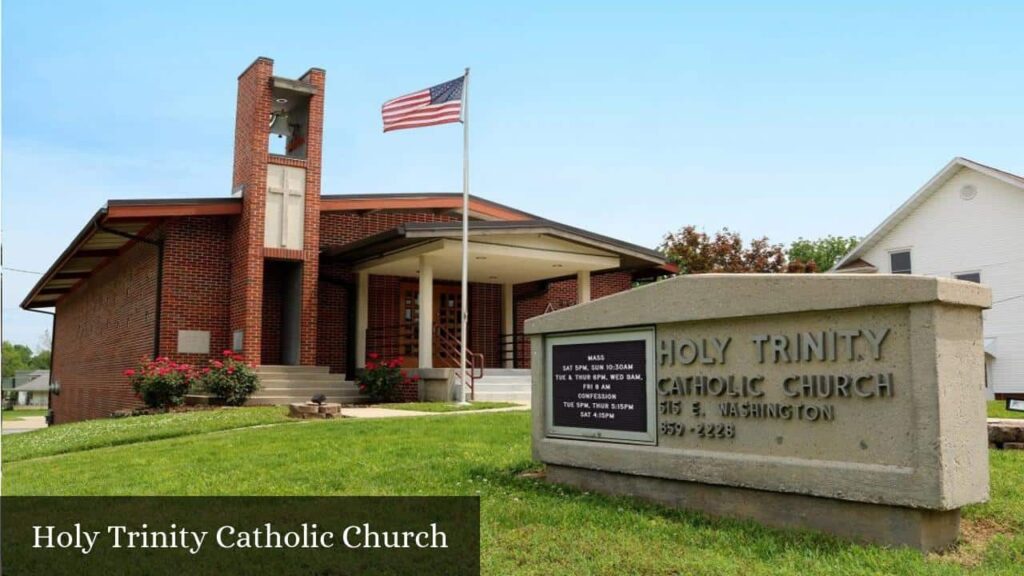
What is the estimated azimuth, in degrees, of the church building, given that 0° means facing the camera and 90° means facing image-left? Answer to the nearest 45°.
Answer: approximately 315°

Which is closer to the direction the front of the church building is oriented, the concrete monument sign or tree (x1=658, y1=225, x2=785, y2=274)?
the concrete monument sign

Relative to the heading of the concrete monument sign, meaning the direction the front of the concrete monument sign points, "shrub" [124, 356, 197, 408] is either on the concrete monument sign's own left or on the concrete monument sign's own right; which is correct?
on the concrete monument sign's own right

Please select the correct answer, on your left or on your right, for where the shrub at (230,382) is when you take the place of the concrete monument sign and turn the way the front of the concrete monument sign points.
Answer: on your right

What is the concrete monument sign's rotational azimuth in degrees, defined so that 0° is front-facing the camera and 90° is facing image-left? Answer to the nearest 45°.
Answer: approximately 45°

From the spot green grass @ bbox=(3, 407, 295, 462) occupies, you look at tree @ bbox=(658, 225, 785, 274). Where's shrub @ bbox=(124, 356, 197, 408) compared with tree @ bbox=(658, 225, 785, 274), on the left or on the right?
left

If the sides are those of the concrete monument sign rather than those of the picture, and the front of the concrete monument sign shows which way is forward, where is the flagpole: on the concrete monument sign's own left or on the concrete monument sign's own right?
on the concrete monument sign's own right

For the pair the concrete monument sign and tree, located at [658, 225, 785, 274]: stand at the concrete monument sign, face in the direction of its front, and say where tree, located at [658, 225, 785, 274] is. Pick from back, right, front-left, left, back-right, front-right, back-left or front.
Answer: back-right

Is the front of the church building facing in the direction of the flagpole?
yes

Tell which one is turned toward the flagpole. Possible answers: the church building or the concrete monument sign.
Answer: the church building

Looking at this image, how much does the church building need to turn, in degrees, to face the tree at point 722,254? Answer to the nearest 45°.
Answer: approximately 90° to its left

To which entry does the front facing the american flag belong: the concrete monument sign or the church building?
the church building
